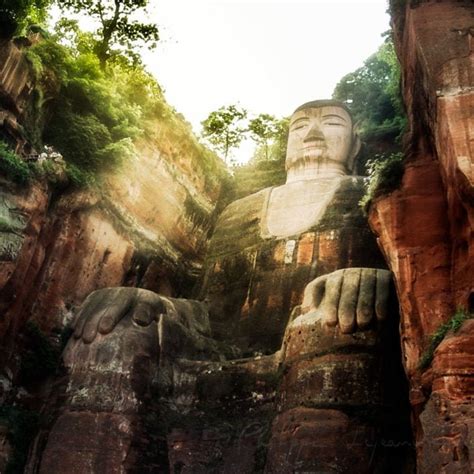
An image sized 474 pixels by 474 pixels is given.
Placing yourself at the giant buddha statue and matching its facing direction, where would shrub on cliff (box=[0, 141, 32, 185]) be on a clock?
The shrub on cliff is roughly at 1 o'clock from the giant buddha statue.

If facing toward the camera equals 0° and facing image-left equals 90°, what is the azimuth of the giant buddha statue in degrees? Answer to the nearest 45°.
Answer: approximately 45°

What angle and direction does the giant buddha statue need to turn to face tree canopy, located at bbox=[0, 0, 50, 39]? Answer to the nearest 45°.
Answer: approximately 45° to its right

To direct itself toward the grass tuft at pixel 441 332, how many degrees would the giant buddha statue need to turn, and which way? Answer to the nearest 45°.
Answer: approximately 90° to its left

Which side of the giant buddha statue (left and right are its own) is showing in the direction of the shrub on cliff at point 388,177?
left
